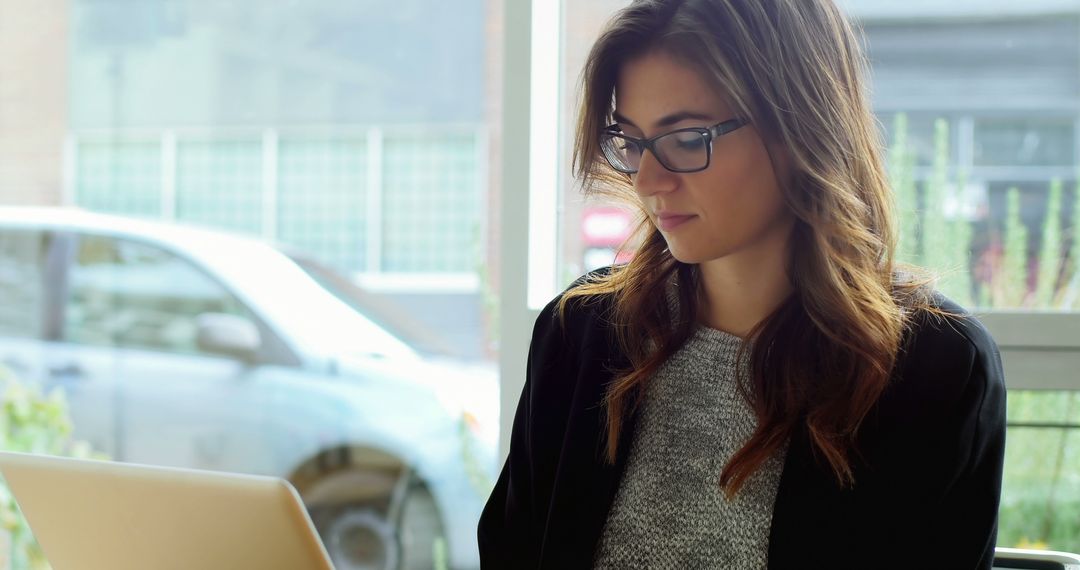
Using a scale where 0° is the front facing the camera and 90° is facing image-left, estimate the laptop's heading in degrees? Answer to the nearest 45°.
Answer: approximately 225°

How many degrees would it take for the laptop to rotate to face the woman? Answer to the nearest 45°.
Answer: approximately 45° to its right

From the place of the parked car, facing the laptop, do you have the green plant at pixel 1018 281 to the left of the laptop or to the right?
left

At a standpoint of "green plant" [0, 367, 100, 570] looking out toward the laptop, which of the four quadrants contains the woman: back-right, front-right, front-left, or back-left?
front-left

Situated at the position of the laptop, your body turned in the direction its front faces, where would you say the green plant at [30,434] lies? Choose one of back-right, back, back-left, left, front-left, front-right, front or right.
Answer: front-left

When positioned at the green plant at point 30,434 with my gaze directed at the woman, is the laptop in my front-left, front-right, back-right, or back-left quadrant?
front-right

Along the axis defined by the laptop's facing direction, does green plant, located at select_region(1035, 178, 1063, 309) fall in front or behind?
in front

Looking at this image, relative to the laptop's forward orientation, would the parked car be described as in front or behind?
in front

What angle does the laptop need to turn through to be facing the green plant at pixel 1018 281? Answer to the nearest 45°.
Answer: approximately 45° to its right
